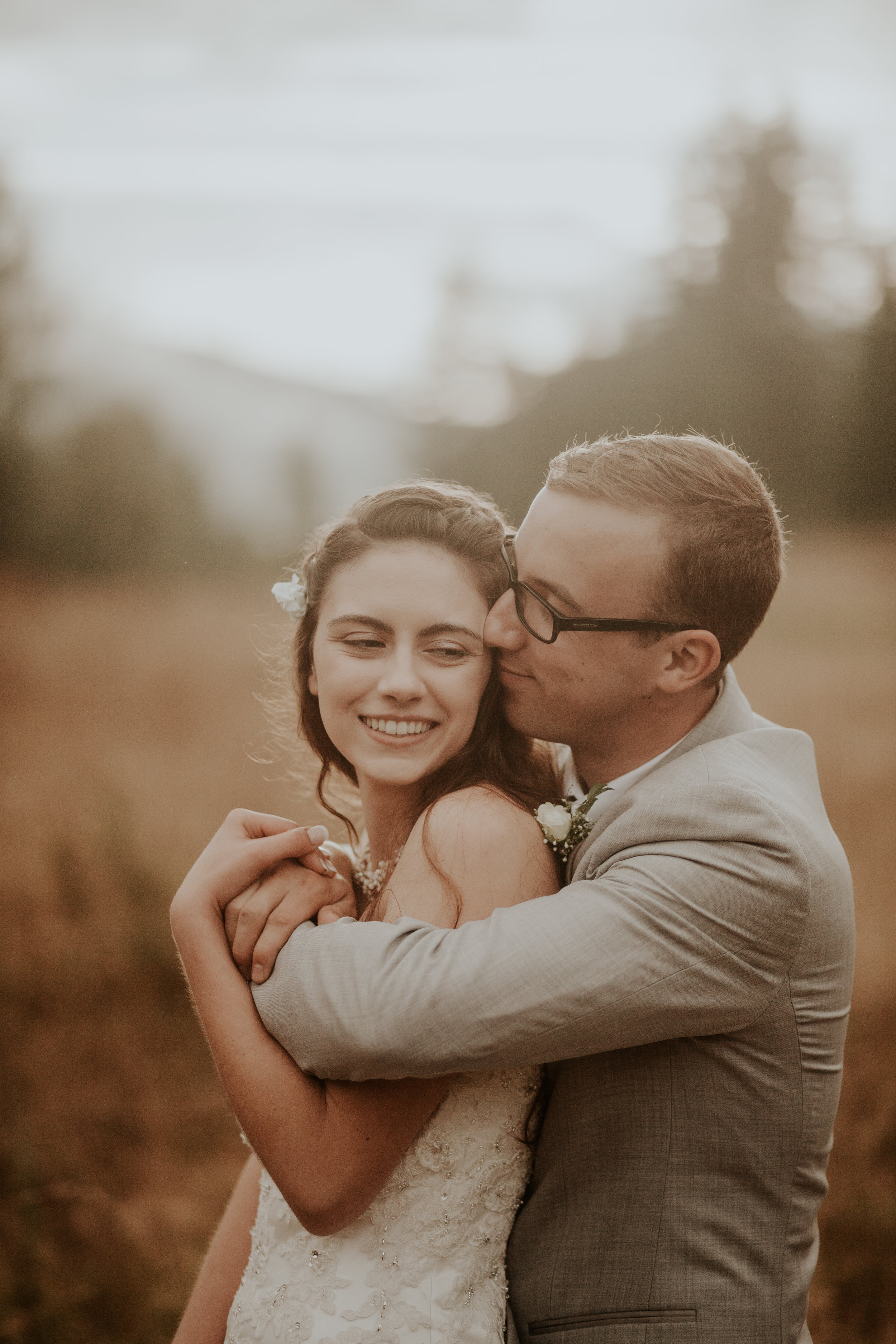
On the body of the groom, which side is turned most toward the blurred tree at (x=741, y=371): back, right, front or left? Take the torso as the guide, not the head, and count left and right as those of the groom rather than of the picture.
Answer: right

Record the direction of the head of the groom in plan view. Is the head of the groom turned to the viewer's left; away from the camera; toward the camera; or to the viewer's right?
to the viewer's left

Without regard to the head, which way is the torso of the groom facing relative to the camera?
to the viewer's left

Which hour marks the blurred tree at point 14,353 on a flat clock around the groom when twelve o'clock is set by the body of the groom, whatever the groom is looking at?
The blurred tree is roughly at 2 o'clock from the groom.
